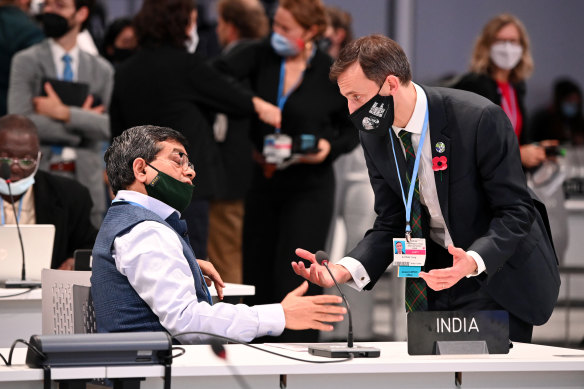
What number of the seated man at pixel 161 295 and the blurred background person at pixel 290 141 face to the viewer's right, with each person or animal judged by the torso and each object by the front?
1

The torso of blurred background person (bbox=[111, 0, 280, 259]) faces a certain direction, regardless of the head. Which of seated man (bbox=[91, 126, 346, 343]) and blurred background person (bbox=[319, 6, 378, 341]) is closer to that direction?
the blurred background person

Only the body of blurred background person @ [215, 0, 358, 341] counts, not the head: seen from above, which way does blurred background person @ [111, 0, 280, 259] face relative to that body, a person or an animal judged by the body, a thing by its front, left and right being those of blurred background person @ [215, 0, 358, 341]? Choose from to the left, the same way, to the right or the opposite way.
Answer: the opposite way

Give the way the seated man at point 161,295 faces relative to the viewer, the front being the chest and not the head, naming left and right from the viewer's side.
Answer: facing to the right of the viewer

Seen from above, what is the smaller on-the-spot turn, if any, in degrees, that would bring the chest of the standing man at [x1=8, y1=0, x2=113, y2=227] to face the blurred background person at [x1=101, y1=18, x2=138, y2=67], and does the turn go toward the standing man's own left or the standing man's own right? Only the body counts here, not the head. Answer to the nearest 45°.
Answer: approximately 180°

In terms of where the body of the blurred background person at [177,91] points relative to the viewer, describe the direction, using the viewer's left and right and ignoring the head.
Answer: facing away from the viewer and to the right of the viewer
